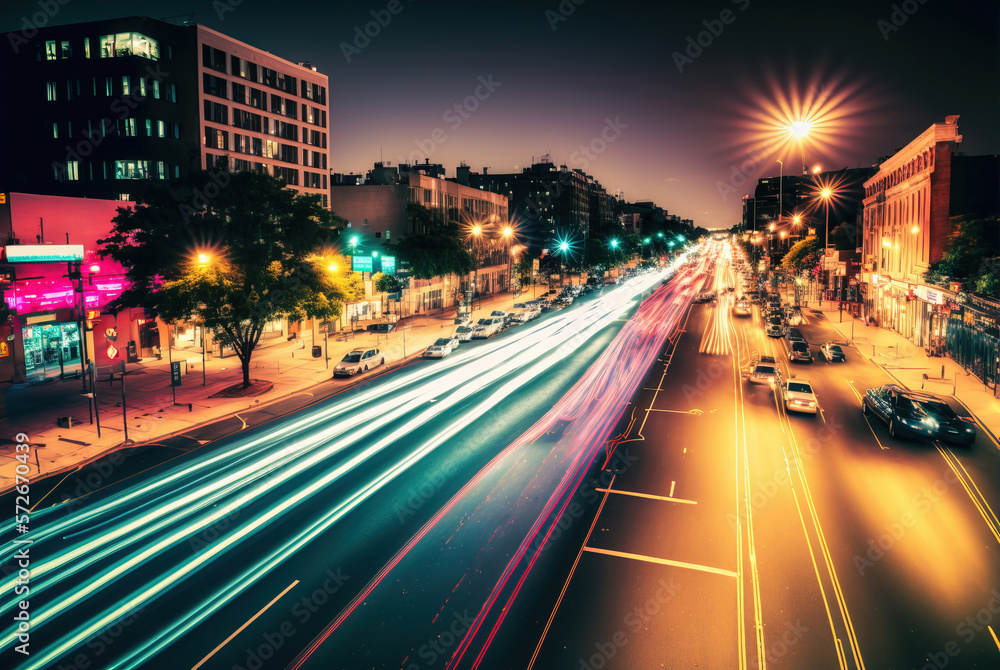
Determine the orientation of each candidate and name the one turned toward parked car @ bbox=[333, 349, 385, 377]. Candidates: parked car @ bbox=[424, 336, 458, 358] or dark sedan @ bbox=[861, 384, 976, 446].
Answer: parked car @ bbox=[424, 336, 458, 358]

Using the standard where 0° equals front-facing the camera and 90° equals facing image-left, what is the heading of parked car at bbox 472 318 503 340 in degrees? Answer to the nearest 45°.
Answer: approximately 45°

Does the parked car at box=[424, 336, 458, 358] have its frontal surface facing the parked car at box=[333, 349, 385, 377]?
yes

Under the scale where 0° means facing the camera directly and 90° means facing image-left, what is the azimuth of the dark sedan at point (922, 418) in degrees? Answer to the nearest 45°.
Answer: approximately 315°

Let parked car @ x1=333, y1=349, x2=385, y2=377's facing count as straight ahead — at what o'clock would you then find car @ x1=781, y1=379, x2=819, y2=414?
car @ x1=781, y1=379, x2=819, y2=414 is roughly at 9 o'clock from parked car @ x1=333, y1=349, x2=385, y2=377.

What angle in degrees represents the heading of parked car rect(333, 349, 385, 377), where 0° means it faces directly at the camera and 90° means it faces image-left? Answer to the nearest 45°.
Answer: approximately 45°

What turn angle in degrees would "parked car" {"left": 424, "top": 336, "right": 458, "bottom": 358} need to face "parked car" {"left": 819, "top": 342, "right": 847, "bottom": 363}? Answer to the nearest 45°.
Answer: approximately 135° to its left

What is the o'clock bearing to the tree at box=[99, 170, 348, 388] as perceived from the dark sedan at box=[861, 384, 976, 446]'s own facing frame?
The tree is roughly at 4 o'clock from the dark sedan.

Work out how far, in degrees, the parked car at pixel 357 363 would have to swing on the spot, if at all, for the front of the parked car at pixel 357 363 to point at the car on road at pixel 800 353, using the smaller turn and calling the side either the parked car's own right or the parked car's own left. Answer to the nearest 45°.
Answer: approximately 135° to the parked car's own left
